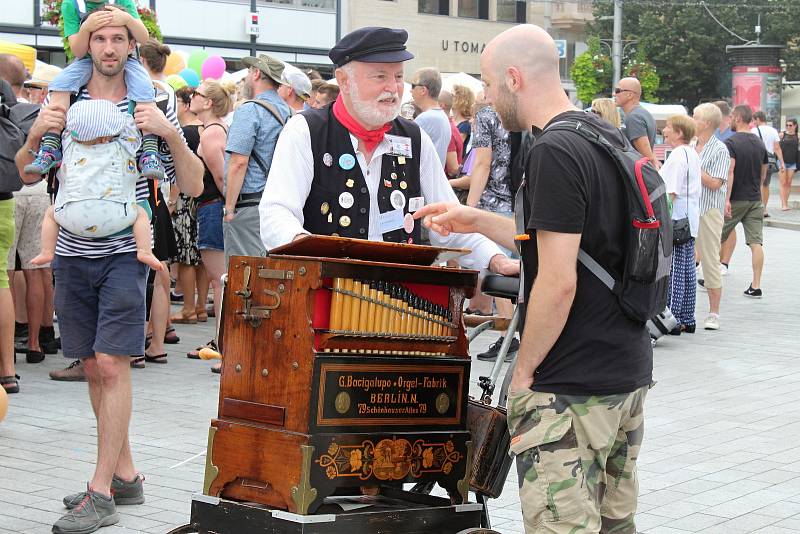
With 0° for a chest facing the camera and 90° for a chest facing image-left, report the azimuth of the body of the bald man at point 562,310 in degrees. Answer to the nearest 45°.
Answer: approximately 90°

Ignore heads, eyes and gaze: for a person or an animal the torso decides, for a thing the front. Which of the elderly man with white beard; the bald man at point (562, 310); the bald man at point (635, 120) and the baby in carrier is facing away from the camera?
the baby in carrier

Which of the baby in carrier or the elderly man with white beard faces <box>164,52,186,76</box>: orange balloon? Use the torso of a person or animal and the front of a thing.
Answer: the baby in carrier

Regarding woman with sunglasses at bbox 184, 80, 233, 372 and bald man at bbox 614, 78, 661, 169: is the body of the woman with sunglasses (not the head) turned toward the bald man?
no

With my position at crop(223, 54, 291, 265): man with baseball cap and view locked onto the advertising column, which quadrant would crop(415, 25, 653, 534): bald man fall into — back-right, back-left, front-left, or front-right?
back-right

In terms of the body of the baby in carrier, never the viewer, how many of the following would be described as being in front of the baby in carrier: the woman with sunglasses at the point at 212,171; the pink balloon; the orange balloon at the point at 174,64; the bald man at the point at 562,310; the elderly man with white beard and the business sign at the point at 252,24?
4

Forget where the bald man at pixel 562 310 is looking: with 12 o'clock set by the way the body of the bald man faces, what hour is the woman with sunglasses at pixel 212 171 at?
The woman with sunglasses is roughly at 2 o'clock from the bald man.

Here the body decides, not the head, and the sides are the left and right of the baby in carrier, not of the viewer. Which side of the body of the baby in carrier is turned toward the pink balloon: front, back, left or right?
front
